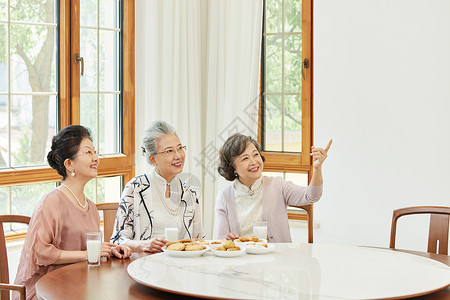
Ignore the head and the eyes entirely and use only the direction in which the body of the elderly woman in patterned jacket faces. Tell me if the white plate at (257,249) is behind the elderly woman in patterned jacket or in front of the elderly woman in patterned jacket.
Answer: in front

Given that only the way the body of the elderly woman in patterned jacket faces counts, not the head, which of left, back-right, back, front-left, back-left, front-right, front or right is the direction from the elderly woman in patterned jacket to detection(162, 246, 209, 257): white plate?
front-right

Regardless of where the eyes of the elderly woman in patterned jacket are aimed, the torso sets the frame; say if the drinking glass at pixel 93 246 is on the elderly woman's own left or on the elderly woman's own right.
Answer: on the elderly woman's own right

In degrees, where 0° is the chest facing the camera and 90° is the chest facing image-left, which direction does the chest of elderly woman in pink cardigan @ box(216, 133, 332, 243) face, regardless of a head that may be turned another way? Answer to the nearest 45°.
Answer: approximately 0°

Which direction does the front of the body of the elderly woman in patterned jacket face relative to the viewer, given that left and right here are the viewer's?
facing the viewer and to the right of the viewer

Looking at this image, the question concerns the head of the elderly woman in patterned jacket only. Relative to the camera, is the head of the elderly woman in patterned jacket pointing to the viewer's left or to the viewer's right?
to the viewer's right

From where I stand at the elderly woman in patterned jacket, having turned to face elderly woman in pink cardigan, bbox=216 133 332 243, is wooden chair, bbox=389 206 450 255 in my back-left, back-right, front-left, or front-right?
front-right

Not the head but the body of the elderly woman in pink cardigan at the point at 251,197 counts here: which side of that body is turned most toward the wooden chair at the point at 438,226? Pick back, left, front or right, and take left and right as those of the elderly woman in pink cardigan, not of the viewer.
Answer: left

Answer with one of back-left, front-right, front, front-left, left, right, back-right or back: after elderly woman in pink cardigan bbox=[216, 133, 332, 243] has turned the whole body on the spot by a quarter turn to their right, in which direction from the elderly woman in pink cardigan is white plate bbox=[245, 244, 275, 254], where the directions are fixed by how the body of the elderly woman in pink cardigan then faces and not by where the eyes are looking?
left

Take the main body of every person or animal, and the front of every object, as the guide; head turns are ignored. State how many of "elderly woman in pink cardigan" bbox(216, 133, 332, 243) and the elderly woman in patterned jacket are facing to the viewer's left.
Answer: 0

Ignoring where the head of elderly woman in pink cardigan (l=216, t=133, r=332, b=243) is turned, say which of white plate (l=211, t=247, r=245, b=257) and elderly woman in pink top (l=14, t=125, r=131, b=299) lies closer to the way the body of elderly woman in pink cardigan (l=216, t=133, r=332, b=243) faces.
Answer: the white plate

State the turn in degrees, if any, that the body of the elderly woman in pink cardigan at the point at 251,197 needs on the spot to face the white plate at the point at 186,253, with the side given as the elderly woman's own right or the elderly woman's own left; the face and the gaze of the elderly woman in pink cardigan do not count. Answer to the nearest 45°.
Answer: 0° — they already face it

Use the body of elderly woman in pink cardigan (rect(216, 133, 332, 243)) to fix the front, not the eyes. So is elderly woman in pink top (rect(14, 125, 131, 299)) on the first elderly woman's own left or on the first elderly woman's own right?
on the first elderly woman's own right

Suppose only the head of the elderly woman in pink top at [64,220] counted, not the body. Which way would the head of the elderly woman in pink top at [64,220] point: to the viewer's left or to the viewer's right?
to the viewer's right
